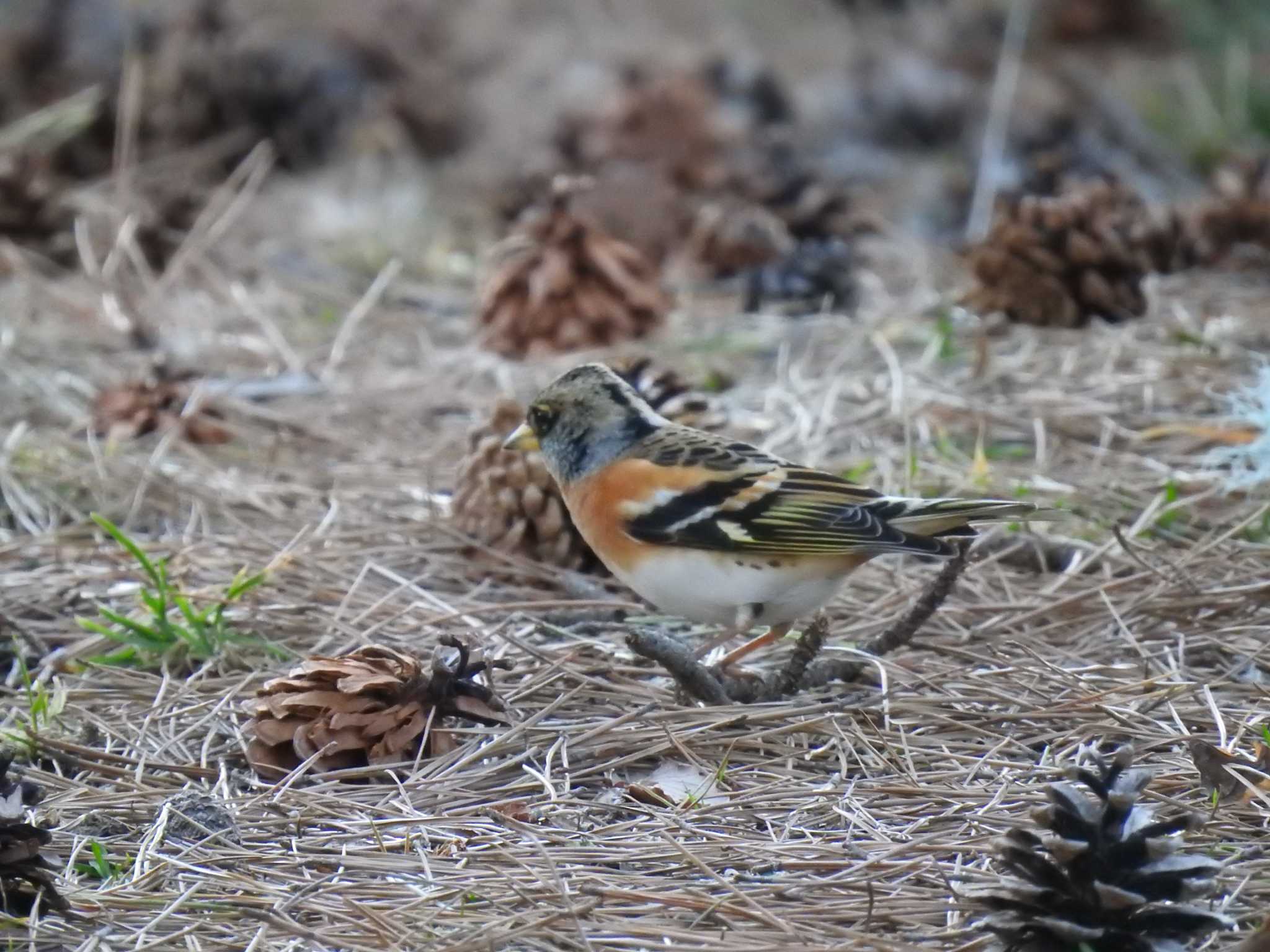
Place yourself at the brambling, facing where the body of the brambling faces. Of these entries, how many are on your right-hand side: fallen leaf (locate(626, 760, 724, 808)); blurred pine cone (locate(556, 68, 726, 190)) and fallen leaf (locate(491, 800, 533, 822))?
1

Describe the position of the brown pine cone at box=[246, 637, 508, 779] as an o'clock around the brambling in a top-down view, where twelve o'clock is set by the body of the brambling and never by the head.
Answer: The brown pine cone is roughly at 11 o'clock from the brambling.

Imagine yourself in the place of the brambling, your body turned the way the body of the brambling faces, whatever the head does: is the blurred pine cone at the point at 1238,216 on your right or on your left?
on your right

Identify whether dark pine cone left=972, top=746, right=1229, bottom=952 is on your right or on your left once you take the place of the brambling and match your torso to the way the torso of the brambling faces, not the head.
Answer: on your left

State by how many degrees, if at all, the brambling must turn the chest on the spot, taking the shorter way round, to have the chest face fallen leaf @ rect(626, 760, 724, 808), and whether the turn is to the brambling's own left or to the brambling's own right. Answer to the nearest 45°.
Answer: approximately 90° to the brambling's own left

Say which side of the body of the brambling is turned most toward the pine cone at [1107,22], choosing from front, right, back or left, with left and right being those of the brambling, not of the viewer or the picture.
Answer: right

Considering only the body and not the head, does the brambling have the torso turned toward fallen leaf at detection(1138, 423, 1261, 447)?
no

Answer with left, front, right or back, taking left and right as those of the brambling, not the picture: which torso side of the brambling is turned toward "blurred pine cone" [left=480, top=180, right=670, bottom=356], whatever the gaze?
right

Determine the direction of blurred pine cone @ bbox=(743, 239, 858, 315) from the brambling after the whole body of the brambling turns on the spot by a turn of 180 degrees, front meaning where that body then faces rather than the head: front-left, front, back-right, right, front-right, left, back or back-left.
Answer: left

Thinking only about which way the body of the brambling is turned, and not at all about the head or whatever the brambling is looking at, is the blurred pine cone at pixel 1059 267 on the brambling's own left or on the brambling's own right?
on the brambling's own right

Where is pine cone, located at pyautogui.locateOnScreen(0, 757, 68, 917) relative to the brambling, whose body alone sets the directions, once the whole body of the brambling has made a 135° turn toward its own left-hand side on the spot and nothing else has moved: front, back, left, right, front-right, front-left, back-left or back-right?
right

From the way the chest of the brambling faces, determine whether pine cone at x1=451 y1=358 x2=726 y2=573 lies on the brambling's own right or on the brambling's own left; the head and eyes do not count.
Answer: on the brambling's own right

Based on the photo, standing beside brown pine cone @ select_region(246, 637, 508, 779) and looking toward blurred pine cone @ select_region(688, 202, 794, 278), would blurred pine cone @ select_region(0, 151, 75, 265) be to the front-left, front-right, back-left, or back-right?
front-left

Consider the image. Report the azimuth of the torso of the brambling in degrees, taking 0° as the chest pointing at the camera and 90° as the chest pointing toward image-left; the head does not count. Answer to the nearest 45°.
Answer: approximately 90°

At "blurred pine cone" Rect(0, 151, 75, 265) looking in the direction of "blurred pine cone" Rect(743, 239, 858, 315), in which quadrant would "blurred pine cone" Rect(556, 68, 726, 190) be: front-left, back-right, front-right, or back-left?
front-left

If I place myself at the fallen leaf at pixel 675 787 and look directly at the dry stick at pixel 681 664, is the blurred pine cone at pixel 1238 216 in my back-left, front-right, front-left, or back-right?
front-right

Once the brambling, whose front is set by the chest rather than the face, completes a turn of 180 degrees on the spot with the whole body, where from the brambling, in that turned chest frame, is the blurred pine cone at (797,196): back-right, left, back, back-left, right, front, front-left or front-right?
left
